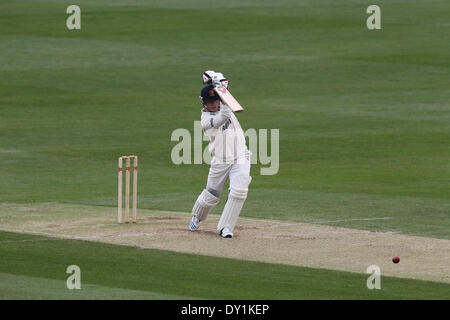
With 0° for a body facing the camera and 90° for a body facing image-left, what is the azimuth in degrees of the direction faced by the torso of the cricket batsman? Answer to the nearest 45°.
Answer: approximately 0°
